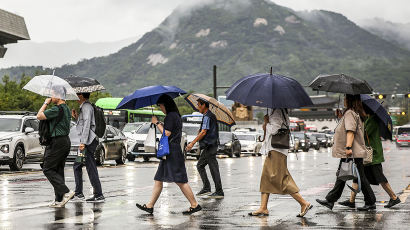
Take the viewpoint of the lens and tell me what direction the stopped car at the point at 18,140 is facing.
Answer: facing the viewer and to the left of the viewer

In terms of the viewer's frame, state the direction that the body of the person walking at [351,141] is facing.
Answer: to the viewer's left

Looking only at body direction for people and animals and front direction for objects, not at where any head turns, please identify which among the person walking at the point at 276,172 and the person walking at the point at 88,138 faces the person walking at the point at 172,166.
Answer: the person walking at the point at 276,172

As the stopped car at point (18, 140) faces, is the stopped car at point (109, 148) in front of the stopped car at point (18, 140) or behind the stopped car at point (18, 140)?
behind

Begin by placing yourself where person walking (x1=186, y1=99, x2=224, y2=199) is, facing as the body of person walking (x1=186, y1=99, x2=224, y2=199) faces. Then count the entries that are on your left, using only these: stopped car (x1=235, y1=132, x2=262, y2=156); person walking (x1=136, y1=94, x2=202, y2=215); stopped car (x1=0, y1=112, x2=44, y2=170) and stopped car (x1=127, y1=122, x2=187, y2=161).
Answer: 1

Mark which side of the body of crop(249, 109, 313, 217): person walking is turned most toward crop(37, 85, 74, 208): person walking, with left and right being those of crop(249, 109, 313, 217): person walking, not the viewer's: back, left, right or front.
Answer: front

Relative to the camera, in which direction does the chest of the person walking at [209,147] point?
to the viewer's left

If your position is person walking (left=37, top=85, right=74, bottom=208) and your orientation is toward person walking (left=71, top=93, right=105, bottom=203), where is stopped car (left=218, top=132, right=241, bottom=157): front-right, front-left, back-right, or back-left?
front-left

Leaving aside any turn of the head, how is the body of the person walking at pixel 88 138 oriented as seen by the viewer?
to the viewer's left

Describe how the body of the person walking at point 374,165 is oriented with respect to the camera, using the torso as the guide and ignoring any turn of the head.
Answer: to the viewer's left
